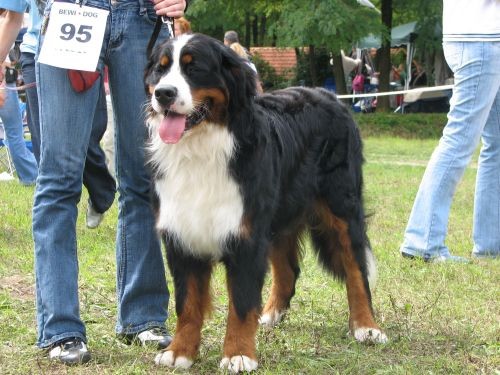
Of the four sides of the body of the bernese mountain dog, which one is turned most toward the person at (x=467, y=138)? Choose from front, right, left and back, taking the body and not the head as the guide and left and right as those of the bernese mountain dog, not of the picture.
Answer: back

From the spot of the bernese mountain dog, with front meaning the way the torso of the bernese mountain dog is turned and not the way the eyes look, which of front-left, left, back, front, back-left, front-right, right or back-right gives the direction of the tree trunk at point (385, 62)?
back-right

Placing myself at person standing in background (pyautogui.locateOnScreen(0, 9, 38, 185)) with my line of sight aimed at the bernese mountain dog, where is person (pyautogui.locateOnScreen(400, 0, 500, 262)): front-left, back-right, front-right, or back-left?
front-left

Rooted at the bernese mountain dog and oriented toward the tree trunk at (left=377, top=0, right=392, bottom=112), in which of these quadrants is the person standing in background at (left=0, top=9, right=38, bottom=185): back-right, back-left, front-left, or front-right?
front-left

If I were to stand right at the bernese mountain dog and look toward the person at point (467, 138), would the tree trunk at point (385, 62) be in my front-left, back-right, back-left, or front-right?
front-left

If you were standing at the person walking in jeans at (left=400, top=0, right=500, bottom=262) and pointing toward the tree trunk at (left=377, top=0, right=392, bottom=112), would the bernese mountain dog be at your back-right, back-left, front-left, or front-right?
back-left

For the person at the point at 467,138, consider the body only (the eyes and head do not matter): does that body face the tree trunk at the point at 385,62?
no

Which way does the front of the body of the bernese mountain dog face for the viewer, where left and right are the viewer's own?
facing the viewer and to the left of the viewer
